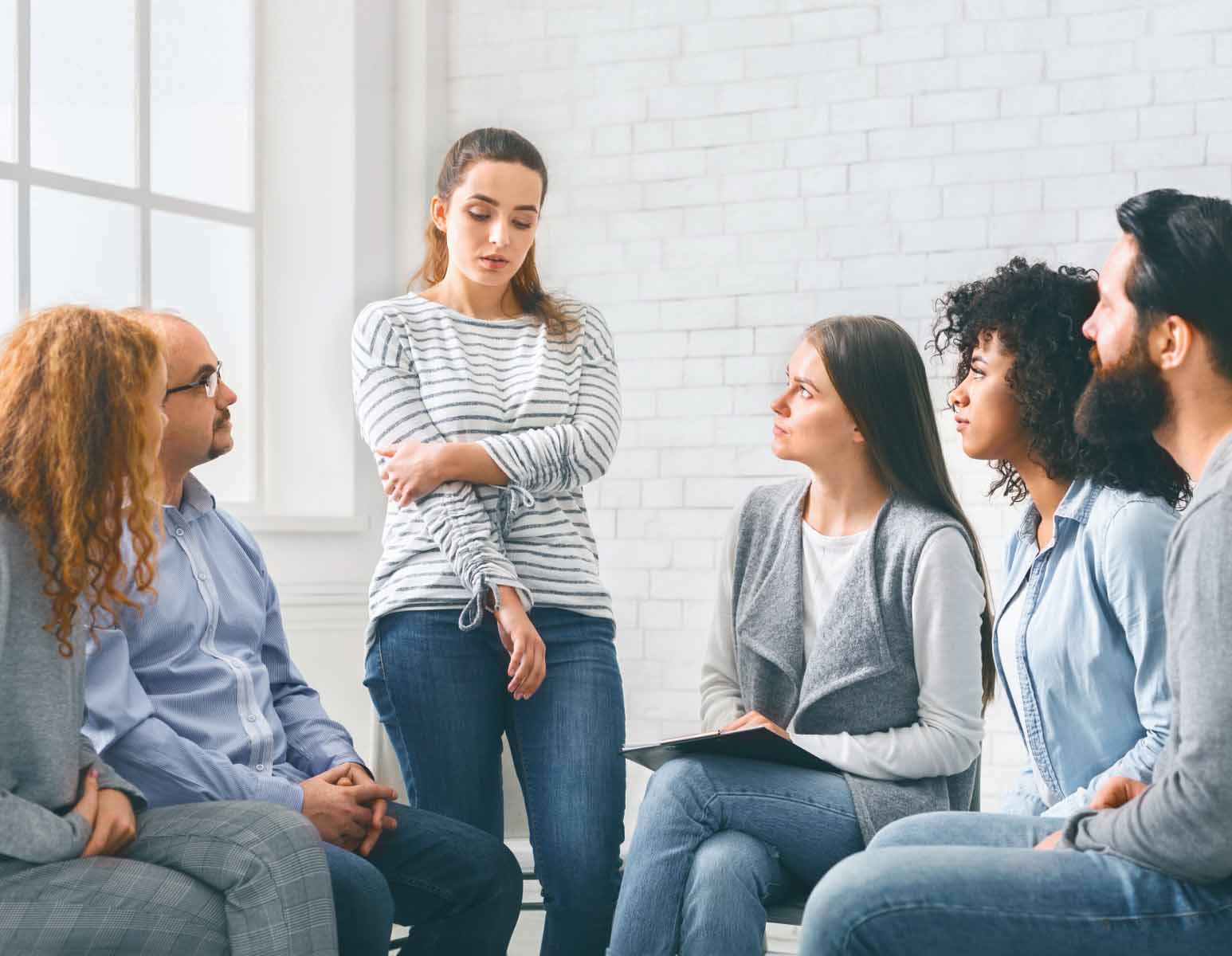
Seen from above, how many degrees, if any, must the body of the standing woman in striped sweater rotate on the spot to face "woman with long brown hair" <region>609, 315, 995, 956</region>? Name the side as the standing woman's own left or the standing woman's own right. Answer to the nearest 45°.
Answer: approximately 45° to the standing woman's own left

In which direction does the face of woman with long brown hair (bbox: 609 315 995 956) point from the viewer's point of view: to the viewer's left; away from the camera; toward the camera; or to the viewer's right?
to the viewer's left

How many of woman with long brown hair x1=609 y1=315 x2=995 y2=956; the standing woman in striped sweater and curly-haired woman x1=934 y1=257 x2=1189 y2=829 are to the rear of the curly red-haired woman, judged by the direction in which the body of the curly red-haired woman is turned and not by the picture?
0

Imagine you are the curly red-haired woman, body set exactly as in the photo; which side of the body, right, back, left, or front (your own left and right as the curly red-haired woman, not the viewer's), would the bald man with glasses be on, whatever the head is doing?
left

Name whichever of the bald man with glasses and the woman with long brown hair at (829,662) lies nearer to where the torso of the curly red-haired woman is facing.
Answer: the woman with long brown hair

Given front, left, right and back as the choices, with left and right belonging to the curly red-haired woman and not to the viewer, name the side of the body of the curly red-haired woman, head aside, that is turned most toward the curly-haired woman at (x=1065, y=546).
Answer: front

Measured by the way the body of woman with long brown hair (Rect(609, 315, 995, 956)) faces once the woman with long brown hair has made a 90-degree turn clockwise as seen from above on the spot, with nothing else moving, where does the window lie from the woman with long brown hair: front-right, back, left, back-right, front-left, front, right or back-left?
front

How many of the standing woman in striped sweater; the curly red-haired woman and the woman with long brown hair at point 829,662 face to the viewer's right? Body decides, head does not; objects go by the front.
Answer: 1

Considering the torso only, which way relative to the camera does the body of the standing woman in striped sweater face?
toward the camera

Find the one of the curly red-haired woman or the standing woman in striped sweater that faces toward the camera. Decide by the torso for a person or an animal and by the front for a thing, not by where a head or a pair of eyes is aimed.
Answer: the standing woman in striped sweater

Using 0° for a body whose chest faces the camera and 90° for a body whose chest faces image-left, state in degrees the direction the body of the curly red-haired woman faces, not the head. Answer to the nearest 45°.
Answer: approximately 270°

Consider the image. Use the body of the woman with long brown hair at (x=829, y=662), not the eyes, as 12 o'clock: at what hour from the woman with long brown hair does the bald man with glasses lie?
The bald man with glasses is roughly at 1 o'clock from the woman with long brown hair.

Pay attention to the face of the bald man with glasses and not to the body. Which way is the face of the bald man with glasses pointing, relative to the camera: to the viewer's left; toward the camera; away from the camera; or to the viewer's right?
to the viewer's right

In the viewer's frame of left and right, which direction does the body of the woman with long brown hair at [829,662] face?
facing the viewer and to the left of the viewer

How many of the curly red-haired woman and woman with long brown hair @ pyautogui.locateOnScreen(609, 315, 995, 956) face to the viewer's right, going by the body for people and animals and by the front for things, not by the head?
1
